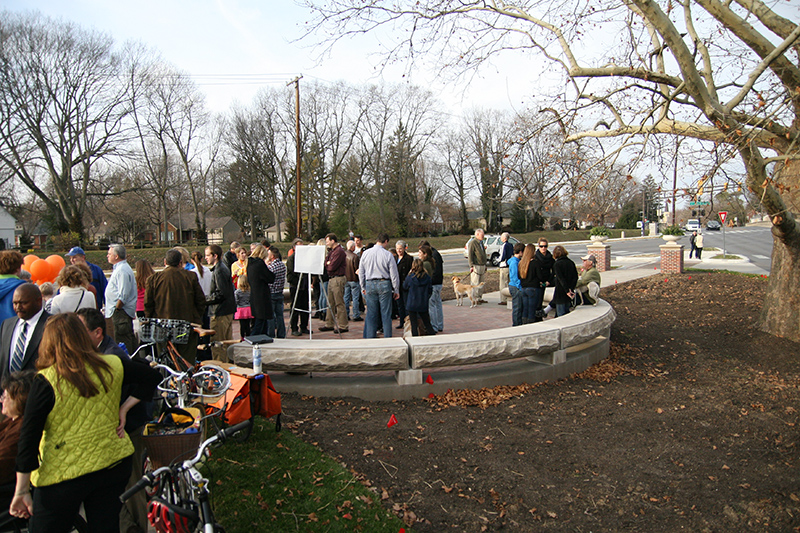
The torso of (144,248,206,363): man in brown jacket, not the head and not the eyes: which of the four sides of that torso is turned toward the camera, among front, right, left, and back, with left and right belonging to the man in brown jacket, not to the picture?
back

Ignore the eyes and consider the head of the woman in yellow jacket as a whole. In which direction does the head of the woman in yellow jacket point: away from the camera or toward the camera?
away from the camera

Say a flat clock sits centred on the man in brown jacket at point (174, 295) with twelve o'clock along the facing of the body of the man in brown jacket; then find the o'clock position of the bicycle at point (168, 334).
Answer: The bicycle is roughly at 6 o'clock from the man in brown jacket.

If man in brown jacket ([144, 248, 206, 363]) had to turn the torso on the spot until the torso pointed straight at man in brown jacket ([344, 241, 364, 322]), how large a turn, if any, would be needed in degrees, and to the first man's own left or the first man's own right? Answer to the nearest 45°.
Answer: approximately 45° to the first man's own right

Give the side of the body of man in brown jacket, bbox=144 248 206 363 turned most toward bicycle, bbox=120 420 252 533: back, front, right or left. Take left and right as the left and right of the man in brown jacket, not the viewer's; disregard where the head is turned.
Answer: back

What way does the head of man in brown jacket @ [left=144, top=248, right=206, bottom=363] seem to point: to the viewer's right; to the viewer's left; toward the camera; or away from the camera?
away from the camera

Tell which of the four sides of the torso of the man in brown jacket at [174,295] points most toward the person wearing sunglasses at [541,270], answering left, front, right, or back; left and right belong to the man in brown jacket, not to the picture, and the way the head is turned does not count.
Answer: right
